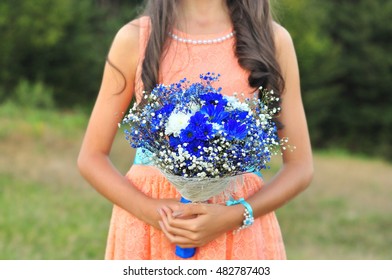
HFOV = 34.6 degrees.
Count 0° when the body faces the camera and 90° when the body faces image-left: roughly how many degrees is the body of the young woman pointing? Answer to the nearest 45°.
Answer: approximately 0°
